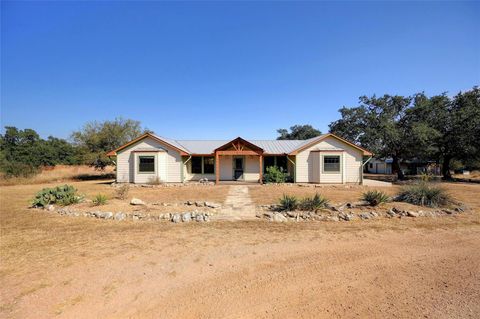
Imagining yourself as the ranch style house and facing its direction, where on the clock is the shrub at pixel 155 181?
The shrub is roughly at 3 o'clock from the ranch style house.

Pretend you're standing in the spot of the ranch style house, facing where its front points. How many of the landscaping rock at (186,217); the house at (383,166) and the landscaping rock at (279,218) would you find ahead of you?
2

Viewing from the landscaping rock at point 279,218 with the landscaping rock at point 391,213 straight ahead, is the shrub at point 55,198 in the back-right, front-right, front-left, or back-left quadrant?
back-left

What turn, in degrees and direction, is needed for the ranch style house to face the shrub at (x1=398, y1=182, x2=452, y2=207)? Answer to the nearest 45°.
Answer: approximately 45° to its left

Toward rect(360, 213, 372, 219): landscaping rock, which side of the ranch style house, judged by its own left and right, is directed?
front

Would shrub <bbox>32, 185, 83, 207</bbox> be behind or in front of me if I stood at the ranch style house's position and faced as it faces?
in front

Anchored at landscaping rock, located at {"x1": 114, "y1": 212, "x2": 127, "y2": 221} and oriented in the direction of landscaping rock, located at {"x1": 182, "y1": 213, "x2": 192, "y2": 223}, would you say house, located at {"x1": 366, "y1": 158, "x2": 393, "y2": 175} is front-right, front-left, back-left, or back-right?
front-left

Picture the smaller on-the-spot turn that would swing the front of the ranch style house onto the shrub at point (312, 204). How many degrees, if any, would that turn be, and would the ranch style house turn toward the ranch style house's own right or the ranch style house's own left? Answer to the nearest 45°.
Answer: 0° — it already faces it

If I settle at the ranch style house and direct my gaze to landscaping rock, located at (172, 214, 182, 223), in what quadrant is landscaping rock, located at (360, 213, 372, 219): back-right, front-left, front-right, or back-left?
front-left

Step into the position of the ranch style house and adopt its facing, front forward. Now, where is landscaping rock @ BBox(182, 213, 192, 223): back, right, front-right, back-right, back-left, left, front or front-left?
front

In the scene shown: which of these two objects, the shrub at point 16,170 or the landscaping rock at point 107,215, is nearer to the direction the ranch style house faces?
the landscaping rock

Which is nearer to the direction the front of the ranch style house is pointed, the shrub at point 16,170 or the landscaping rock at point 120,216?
the landscaping rock

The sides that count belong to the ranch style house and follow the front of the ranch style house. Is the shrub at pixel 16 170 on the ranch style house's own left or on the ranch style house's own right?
on the ranch style house's own right

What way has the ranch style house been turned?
toward the camera

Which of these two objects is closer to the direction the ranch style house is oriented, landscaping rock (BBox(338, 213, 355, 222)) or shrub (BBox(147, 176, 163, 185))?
the landscaping rock

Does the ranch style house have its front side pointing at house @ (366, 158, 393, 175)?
no
